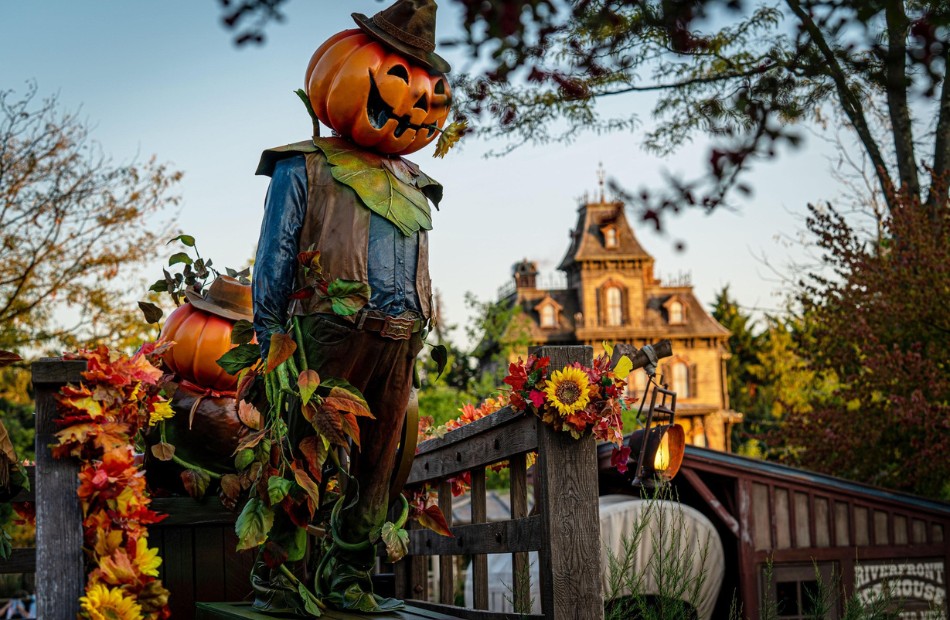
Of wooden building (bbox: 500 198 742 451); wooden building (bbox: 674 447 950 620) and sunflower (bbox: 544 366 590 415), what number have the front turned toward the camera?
3

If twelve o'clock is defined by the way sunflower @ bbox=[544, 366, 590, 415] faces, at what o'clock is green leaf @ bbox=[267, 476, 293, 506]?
The green leaf is roughly at 3 o'clock from the sunflower.

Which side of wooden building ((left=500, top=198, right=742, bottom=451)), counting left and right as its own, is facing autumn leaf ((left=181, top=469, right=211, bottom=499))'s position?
front

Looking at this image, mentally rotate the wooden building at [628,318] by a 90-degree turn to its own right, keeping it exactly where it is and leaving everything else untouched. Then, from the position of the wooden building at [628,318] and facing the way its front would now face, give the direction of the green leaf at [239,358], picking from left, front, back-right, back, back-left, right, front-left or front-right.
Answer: left

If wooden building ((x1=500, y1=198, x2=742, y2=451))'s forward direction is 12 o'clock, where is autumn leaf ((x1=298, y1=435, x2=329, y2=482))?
The autumn leaf is roughly at 12 o'clock from the wooden building.

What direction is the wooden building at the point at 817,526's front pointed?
toward the camera

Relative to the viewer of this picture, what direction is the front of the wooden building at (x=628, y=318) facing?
facing the viewer

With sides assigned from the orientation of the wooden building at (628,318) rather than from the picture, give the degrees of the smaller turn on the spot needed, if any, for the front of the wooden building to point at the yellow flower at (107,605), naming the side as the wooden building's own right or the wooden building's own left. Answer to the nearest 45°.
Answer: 0° — it already faces it

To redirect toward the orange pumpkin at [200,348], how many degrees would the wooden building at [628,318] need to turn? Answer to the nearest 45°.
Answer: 0° — it already faces it

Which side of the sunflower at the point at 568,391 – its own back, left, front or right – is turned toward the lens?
front
